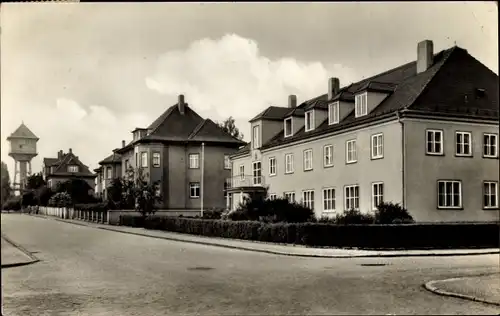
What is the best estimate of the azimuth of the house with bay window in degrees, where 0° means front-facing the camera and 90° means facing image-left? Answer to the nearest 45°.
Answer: approximately 90°

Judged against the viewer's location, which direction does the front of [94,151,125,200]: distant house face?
facing the viewer and to the left of the viewer

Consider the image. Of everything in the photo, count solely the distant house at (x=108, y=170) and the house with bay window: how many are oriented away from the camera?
0
